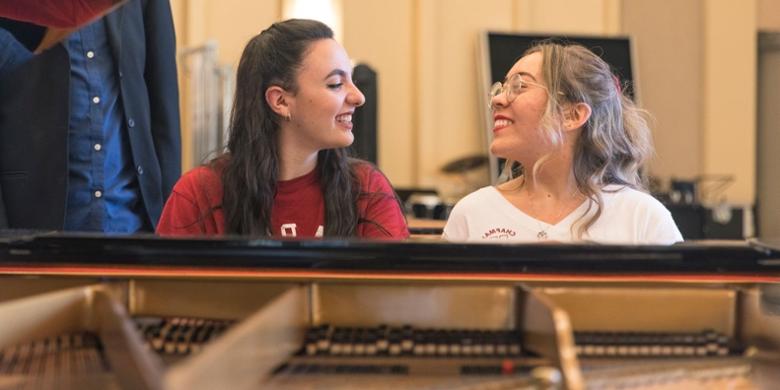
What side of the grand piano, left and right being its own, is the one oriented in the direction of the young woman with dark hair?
front

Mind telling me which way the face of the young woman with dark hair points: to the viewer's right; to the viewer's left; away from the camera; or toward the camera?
to the viewer's right

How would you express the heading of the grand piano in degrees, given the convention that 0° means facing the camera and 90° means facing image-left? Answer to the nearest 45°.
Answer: approximately 180°

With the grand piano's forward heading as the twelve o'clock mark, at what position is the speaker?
The speaker is roughly at 12 o'clock from the grand piano.

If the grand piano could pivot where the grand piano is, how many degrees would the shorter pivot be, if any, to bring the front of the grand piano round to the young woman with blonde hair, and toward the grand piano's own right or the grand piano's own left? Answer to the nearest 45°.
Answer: approximately 45° to the grand piano's own right

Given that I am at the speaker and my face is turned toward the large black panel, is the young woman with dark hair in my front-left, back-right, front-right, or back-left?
back-right

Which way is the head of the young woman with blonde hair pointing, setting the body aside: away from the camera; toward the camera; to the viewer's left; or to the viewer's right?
to the viewer's left
